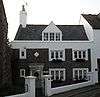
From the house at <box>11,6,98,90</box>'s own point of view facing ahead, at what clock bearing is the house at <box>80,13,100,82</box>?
the house at <box>80,13,100,82</box> is roughly at 9 o'clock from the house at <box>11,6,98,90</box>.

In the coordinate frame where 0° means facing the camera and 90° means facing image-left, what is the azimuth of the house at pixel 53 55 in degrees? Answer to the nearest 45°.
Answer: approximately 0°
